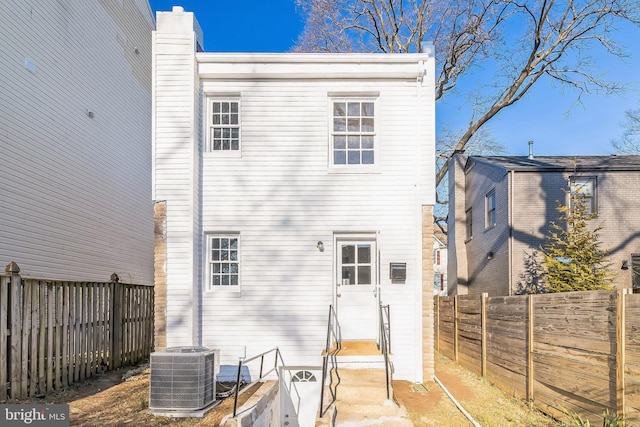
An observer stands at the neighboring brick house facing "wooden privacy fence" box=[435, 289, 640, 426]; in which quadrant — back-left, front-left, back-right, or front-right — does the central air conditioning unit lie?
front-right

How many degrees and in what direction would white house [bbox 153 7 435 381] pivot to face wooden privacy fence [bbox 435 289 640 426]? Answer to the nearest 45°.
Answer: approximately 45° to its left

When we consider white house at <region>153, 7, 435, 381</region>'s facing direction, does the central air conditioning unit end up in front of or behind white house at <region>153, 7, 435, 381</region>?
in front

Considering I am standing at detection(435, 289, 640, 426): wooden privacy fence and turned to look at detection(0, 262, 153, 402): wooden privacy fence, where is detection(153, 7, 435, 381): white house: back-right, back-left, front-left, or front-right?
front-right

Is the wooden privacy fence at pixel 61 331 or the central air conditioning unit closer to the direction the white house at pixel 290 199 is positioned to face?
the central air conditioning unit

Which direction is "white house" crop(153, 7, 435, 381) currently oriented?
toward the camera

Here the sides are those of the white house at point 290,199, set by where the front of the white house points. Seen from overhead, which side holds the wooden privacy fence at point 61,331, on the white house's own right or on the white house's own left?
on the white house's own right

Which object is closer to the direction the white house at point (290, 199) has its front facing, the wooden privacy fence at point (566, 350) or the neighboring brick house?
the wooden privacy fence

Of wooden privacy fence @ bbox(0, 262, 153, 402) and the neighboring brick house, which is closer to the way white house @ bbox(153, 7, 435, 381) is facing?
the wooden privacy fence

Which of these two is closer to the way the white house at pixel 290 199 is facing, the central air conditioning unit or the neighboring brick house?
the central air conditioning unit

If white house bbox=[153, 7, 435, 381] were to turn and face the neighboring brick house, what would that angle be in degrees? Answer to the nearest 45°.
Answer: approximately 135° to its left
